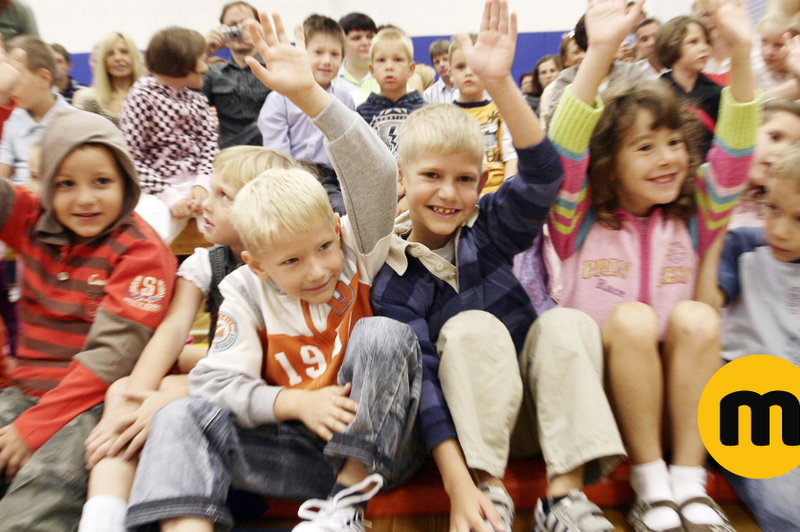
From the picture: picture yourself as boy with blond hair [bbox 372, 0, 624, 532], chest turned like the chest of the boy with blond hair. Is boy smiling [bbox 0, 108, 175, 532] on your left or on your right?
on your right

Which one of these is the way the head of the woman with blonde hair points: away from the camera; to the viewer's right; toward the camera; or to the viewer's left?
toward the camera

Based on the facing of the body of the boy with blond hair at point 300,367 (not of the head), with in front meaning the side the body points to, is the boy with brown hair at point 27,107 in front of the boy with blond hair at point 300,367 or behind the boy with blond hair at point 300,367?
behind

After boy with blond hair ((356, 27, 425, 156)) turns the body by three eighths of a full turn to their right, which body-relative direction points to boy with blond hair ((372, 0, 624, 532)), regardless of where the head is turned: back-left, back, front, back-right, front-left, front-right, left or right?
back-left

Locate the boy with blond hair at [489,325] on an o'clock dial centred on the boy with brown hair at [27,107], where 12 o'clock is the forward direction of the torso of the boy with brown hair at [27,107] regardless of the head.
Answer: the boy with blond hair at [489,325] is roughly at 10 o'clock from the boy with brown hair at [27,107].

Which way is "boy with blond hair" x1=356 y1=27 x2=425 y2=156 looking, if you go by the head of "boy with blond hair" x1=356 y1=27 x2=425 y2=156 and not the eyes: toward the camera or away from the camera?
toward the camera

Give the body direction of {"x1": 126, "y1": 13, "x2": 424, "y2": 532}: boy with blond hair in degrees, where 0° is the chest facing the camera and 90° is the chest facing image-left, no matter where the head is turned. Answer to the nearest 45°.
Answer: approximately 315°

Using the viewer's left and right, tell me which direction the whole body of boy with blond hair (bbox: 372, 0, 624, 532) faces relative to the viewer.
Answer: facing the viewer

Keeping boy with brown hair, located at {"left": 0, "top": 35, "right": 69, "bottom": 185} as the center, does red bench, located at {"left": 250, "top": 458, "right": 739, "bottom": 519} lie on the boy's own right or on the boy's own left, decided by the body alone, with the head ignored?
on the boy's own left

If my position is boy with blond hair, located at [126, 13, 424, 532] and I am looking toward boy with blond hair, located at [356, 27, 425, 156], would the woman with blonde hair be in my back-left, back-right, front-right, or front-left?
front-left
